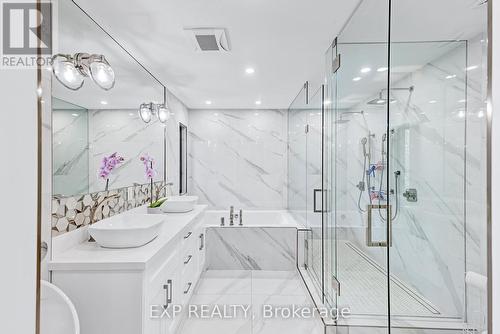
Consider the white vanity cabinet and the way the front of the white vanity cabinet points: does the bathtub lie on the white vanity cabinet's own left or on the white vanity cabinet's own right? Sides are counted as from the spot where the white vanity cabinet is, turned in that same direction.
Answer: on the white vanity cabinet's own left

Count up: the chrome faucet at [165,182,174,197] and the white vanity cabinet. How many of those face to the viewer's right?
2

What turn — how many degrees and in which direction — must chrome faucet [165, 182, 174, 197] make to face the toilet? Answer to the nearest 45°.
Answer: approximately 90° to its right

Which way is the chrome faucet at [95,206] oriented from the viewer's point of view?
to the viewer's right

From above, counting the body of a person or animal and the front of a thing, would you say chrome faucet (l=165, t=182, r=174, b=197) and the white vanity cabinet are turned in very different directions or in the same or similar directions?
same or similar directions

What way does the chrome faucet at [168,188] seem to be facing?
to the viewer's right

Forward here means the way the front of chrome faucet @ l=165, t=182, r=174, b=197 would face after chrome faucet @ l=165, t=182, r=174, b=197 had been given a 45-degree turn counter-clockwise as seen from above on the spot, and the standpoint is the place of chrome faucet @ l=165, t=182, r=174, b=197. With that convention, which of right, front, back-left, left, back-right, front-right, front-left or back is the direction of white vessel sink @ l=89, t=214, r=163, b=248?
back-right

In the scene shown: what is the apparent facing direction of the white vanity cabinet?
to the viewer's right
